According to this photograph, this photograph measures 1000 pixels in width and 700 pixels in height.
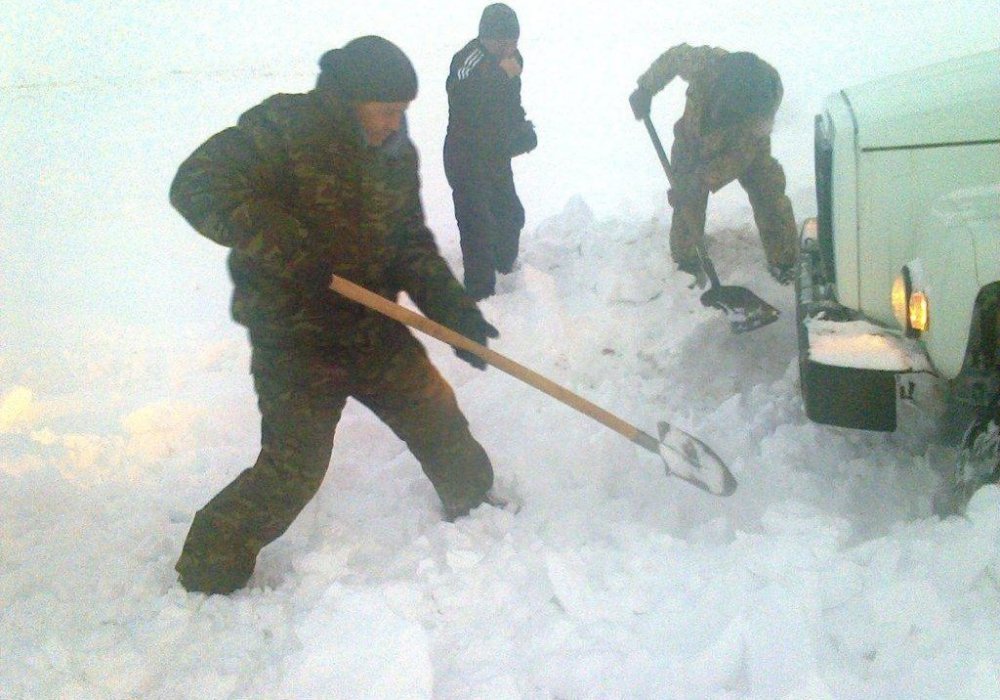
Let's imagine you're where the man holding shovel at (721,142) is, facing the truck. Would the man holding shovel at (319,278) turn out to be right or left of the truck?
right

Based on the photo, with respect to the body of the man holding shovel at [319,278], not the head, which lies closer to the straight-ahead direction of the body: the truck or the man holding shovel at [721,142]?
the truck

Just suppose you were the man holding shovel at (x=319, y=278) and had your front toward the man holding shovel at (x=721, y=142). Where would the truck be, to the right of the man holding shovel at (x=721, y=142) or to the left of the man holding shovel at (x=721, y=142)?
right

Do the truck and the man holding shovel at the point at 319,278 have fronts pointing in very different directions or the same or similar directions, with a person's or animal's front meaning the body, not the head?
very different directions

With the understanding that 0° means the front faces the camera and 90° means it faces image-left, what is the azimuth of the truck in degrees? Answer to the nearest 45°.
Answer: approximately 90°

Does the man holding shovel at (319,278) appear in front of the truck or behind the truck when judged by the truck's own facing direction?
in front

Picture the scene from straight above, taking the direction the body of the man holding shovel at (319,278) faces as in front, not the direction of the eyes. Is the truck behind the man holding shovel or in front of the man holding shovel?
in front

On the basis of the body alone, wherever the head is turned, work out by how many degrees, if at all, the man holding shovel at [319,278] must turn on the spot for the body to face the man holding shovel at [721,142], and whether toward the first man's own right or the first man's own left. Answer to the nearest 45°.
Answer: approximately 90° to the first man's own left
